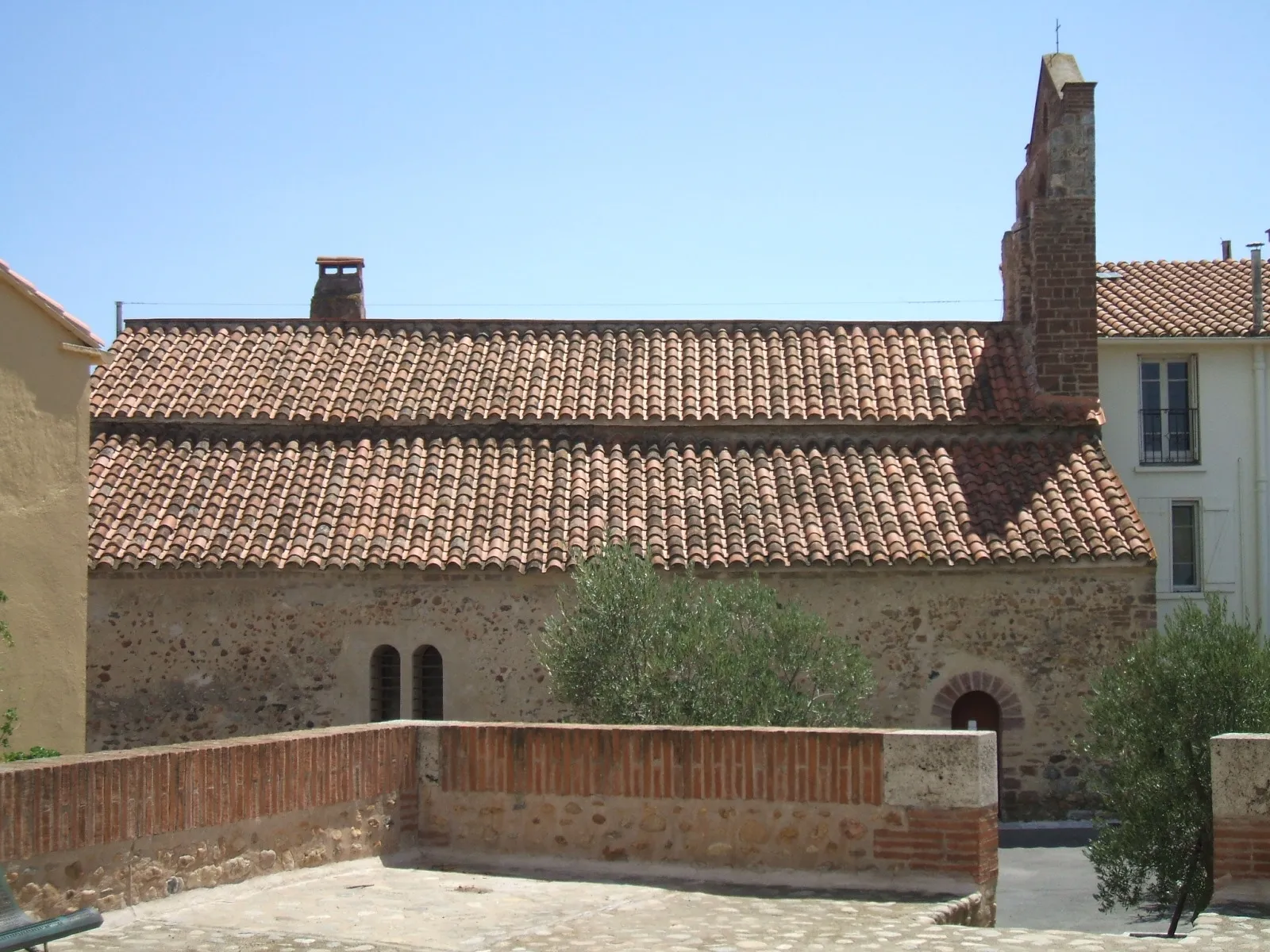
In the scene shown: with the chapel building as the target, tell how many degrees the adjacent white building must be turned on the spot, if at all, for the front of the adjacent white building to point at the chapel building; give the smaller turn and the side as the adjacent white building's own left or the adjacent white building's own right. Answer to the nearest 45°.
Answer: approximately 45° to the adjacent white building's own right

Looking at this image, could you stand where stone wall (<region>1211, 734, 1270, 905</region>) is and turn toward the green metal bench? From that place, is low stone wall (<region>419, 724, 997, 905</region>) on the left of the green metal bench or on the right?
right

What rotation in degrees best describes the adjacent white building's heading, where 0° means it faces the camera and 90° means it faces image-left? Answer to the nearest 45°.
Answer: approximately 0°

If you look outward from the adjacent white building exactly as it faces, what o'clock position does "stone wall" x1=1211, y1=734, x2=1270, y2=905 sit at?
The stone wall is roughly at 12 o'clock from the adjacent white building.

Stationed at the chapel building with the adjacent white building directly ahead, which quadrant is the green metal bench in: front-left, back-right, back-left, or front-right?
back-right

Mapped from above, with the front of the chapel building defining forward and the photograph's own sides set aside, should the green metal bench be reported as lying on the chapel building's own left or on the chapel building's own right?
on the chapel building's own right
